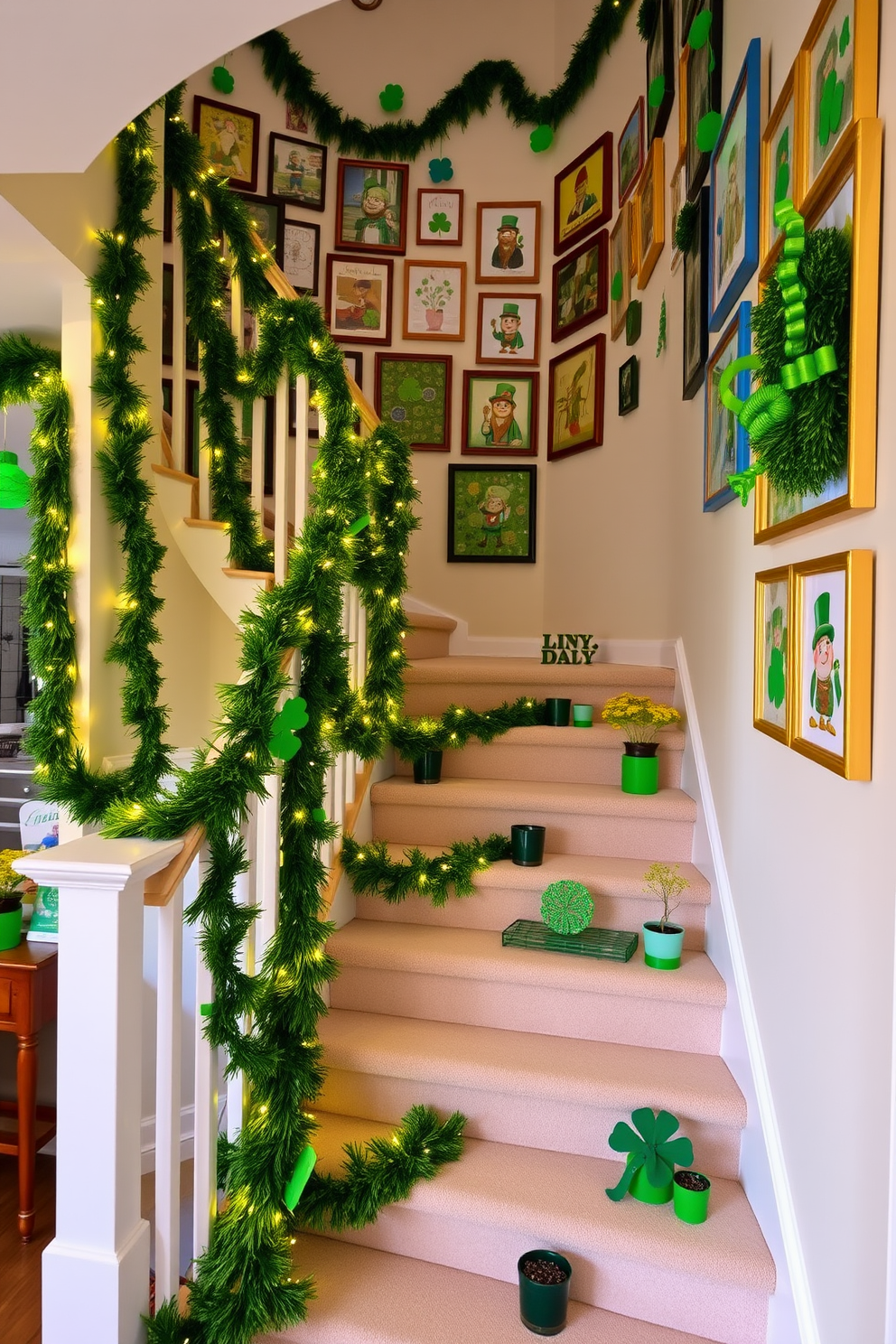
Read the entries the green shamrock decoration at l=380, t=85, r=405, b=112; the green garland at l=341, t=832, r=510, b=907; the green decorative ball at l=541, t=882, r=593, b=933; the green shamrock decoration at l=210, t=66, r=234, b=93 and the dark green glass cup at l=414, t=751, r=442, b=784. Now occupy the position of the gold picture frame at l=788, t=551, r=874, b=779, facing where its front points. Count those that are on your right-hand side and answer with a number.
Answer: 5

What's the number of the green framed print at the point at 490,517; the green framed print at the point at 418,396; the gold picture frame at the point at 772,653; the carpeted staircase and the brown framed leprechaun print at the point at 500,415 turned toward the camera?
4

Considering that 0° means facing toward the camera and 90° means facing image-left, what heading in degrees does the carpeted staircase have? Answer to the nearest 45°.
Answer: approximately 0°

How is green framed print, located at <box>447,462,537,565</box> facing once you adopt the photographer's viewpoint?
facing the viewer

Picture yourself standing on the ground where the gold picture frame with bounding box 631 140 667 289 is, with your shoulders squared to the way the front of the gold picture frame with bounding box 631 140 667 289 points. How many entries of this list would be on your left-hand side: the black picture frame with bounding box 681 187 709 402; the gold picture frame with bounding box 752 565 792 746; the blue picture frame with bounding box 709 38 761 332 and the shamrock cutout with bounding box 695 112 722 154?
4

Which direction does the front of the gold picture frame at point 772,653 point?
to the viewer's left

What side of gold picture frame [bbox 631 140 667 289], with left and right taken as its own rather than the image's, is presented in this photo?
left

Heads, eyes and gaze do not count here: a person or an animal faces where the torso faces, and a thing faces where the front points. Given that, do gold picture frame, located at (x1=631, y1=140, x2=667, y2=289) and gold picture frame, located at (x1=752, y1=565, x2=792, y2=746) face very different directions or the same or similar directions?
same or similar directions

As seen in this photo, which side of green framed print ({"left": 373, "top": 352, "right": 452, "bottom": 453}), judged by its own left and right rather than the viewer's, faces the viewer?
front

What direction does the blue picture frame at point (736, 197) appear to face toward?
to the viewer's left

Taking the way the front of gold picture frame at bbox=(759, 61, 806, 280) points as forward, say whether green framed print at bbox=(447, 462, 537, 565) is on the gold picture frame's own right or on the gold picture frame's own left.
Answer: on the gold picture frame's own right

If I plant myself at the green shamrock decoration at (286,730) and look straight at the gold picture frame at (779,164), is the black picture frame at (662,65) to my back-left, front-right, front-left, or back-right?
front-left

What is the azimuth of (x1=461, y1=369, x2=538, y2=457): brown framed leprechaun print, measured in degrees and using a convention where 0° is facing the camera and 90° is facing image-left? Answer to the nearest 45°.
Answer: approximately 0°
